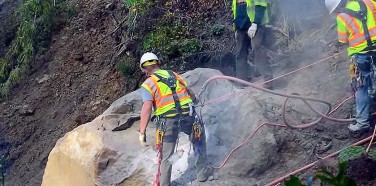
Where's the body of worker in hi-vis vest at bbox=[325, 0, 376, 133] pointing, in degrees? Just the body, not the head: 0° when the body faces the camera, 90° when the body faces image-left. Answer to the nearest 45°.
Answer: approximately 135°

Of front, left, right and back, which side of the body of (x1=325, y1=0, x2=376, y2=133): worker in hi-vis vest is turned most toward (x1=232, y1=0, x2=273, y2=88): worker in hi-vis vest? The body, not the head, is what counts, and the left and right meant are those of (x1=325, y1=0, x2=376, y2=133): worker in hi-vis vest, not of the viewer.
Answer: front
